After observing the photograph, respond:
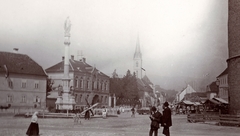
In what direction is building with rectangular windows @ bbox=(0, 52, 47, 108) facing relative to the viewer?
toward the camera

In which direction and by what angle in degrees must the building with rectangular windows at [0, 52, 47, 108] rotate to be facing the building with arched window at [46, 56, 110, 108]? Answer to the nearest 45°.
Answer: approximately 135° to its left

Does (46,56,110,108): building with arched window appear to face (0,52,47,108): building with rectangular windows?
no

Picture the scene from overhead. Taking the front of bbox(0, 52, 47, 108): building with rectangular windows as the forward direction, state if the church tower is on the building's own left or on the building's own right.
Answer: on the building's own left

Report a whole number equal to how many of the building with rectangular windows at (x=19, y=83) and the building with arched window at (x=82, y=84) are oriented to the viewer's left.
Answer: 0

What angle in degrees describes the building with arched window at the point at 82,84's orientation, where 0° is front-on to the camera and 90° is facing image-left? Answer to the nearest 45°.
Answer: approximately 315°
